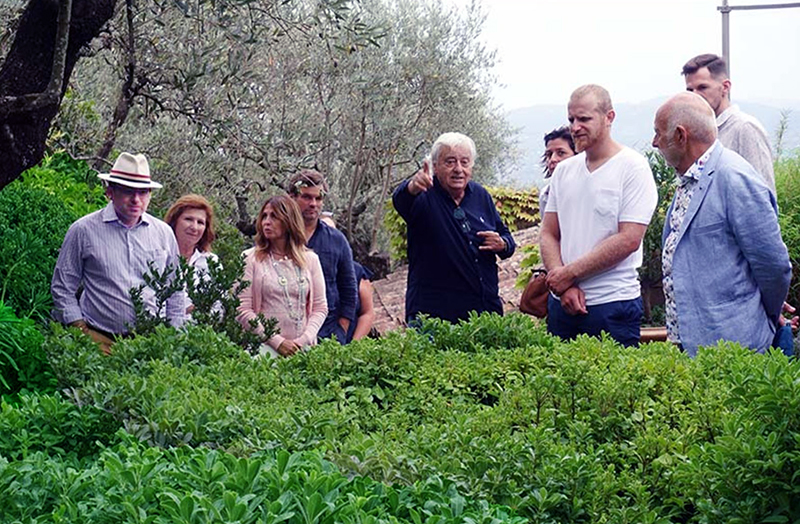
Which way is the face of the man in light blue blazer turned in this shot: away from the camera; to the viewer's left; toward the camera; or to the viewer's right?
to the viewer's left

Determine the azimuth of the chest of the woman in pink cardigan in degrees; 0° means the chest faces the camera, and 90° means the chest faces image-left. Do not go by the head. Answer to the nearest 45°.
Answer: approximately 0°

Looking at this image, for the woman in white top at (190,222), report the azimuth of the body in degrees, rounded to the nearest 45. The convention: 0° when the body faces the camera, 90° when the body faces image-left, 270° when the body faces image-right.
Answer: approximately 0°

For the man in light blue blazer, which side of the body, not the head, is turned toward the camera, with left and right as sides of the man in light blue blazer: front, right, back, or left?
left

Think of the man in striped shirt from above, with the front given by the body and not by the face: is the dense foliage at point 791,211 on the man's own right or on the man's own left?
on the man's own left

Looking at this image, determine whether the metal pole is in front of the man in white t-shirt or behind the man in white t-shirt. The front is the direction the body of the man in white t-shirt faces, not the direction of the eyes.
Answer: behind

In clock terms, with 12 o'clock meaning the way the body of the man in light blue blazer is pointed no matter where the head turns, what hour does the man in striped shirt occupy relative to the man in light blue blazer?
The man in striped shirt is roughly at 12 o'clock from the man in light blue blazer.

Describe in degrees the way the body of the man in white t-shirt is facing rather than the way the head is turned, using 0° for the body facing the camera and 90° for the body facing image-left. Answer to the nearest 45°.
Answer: approximately 45°
